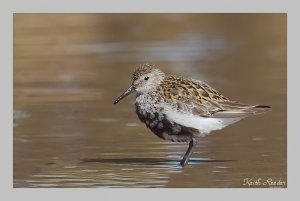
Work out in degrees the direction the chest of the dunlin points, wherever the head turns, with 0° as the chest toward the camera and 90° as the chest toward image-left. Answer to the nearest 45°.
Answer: approximately 90°
